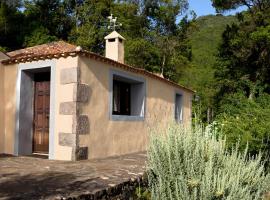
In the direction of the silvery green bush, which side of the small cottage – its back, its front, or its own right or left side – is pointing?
left

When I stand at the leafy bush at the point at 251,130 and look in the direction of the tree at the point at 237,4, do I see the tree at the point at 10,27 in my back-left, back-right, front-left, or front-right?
front-left

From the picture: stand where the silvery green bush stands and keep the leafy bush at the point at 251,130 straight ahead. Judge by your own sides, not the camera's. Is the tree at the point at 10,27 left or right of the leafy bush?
left

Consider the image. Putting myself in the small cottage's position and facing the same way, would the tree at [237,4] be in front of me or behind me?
behind

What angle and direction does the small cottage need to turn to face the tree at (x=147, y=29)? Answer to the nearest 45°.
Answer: approximately 135° to its right

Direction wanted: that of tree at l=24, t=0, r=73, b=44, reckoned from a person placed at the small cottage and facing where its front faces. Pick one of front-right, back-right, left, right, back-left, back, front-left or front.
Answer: back-right

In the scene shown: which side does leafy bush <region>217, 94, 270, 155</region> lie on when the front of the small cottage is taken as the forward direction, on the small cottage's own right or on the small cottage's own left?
on the small cottage's own left

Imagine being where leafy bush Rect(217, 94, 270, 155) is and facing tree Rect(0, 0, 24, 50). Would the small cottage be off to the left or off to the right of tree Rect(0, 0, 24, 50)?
left

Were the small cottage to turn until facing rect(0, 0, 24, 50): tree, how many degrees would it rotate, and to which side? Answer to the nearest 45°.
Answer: approximately 135° to its right

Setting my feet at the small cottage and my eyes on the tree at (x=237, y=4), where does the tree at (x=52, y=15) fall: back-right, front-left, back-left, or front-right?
front-left

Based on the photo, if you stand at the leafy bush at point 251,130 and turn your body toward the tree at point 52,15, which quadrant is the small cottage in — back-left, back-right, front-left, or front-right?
front-left
